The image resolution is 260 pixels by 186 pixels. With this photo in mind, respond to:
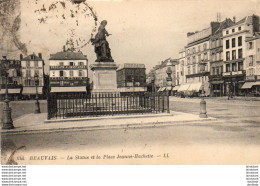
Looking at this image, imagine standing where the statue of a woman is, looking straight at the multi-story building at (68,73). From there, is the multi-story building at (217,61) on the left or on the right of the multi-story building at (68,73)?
right

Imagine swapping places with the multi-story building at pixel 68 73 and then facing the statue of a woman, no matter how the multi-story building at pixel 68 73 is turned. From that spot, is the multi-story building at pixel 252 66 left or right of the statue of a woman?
left

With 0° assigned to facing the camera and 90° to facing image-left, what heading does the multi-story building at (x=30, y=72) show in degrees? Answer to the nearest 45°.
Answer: approximately 0°

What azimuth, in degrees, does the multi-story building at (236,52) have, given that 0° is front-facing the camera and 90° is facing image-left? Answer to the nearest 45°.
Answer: approximately 45°

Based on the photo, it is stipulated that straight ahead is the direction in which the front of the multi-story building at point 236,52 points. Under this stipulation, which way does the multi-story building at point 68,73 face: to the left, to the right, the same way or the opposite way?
to the left

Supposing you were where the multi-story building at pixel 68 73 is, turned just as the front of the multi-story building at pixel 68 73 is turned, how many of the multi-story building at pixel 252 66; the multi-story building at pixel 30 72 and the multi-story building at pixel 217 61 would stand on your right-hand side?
1

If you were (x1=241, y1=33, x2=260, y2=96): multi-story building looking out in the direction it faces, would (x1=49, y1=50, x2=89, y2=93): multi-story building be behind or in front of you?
in front

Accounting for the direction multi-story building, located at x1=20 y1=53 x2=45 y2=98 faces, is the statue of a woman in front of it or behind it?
in front

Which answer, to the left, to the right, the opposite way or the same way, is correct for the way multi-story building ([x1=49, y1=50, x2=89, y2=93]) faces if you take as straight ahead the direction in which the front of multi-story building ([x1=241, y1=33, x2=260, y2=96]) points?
to the left

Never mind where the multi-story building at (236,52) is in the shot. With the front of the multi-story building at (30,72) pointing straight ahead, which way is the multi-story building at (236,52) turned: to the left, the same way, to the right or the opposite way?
to the right

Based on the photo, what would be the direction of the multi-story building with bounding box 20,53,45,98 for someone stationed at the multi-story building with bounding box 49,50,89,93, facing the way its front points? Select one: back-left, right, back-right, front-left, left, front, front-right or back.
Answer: right

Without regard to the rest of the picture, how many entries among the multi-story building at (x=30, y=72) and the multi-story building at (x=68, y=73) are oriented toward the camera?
2

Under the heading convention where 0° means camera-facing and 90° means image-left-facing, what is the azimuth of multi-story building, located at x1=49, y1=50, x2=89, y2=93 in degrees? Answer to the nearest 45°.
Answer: approximately 0°

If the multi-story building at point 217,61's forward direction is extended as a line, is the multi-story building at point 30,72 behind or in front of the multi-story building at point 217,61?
in front
